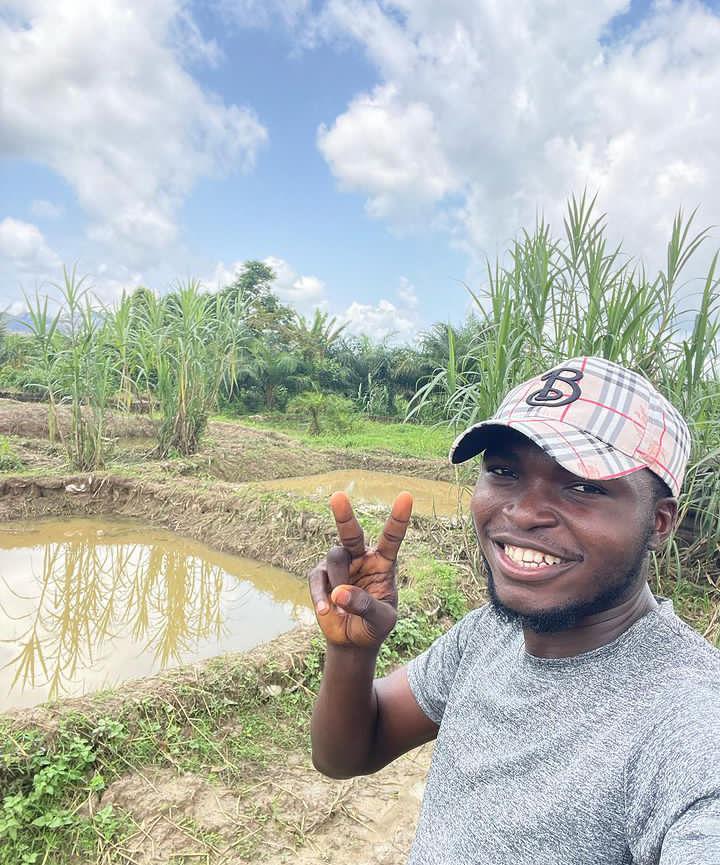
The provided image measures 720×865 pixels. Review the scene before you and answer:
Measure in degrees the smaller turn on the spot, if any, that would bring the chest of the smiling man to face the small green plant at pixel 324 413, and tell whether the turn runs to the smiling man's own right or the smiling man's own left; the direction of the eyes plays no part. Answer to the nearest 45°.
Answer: approximately 135° to the smiling man's own right

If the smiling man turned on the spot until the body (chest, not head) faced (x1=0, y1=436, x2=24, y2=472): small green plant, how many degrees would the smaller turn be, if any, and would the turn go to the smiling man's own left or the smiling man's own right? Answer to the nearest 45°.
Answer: approximately 90° to the smiling man's own right

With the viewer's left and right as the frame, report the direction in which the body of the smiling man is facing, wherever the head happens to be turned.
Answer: facing the viewer and to the left of the viewer

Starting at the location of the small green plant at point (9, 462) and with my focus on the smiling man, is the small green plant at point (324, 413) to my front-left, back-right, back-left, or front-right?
back-left
